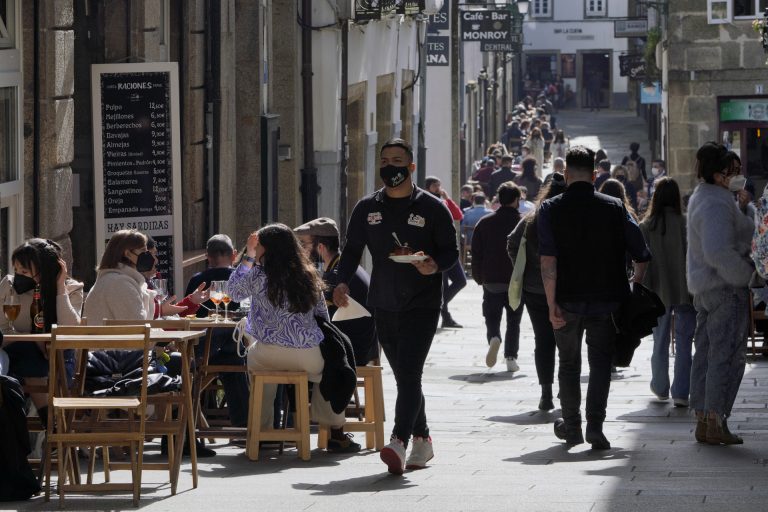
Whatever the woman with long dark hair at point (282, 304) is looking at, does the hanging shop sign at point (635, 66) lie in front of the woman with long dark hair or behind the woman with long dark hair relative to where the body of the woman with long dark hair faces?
in front

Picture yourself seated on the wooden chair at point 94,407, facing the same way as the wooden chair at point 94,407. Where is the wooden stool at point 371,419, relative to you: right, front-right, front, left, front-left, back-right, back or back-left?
front-right

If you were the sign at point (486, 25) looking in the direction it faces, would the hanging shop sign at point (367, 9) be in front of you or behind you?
in front

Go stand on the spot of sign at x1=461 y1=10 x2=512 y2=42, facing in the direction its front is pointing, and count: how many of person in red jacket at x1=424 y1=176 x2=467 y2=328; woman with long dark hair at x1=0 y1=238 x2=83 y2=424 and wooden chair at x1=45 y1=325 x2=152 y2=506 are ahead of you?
3

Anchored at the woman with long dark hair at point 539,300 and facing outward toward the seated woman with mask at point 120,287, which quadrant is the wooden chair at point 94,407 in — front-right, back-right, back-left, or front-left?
front-left

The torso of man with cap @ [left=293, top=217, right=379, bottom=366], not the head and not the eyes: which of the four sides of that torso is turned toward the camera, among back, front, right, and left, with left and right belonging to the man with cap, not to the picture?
left

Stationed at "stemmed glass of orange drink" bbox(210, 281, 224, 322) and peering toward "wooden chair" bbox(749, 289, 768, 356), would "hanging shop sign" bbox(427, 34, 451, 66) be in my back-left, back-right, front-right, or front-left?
front-left

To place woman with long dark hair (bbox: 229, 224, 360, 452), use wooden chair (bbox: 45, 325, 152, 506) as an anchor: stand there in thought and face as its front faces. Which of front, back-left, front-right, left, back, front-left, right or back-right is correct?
front-right

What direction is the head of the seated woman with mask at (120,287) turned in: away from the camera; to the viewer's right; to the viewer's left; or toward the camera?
to the viewer's right

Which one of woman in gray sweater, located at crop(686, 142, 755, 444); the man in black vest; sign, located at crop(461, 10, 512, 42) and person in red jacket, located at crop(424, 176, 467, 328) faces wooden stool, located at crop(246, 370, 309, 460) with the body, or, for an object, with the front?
the sign

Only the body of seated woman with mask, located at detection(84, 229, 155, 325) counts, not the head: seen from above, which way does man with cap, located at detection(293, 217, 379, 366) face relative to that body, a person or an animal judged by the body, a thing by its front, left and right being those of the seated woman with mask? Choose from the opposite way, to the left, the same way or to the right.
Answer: the opposite way

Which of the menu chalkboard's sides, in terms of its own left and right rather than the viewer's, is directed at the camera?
front

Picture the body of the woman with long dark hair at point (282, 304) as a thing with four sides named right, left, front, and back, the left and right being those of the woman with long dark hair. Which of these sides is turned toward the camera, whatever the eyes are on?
back

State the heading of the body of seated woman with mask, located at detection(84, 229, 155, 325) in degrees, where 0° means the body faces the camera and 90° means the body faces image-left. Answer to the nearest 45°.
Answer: approximately 270°

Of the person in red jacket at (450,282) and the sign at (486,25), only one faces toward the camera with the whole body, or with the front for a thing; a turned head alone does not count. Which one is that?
the sign

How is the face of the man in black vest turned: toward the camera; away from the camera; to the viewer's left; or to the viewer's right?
away from the camera

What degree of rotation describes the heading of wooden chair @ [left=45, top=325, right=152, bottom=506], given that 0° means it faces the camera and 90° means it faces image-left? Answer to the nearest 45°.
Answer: approximately 180°

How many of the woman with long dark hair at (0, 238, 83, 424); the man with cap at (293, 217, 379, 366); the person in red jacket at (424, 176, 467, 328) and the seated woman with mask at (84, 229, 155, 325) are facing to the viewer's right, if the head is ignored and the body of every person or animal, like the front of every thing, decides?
2

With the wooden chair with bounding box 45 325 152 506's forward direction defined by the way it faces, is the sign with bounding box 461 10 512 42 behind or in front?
in front
